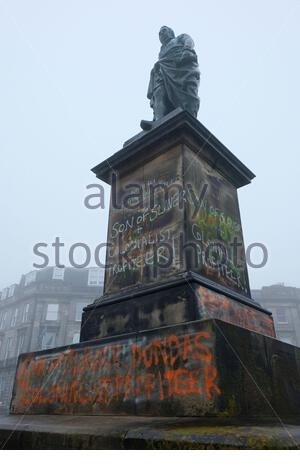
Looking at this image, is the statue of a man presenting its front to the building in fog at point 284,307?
no

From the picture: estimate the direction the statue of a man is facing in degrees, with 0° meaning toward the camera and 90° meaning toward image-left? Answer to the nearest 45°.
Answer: approximately 45°

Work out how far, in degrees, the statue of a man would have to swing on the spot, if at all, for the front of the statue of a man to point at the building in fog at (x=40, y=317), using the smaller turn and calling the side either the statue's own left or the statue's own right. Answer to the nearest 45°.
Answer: approximately 90° to the statue's own right
